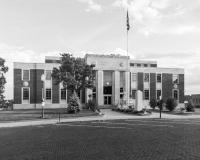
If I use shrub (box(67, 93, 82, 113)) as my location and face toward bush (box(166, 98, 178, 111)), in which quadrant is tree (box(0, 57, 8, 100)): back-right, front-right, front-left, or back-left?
back-left

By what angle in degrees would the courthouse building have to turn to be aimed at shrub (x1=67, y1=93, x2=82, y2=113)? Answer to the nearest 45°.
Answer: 0° — it already faces it

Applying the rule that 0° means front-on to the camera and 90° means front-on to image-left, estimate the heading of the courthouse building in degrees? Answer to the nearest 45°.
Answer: approximately 0°
